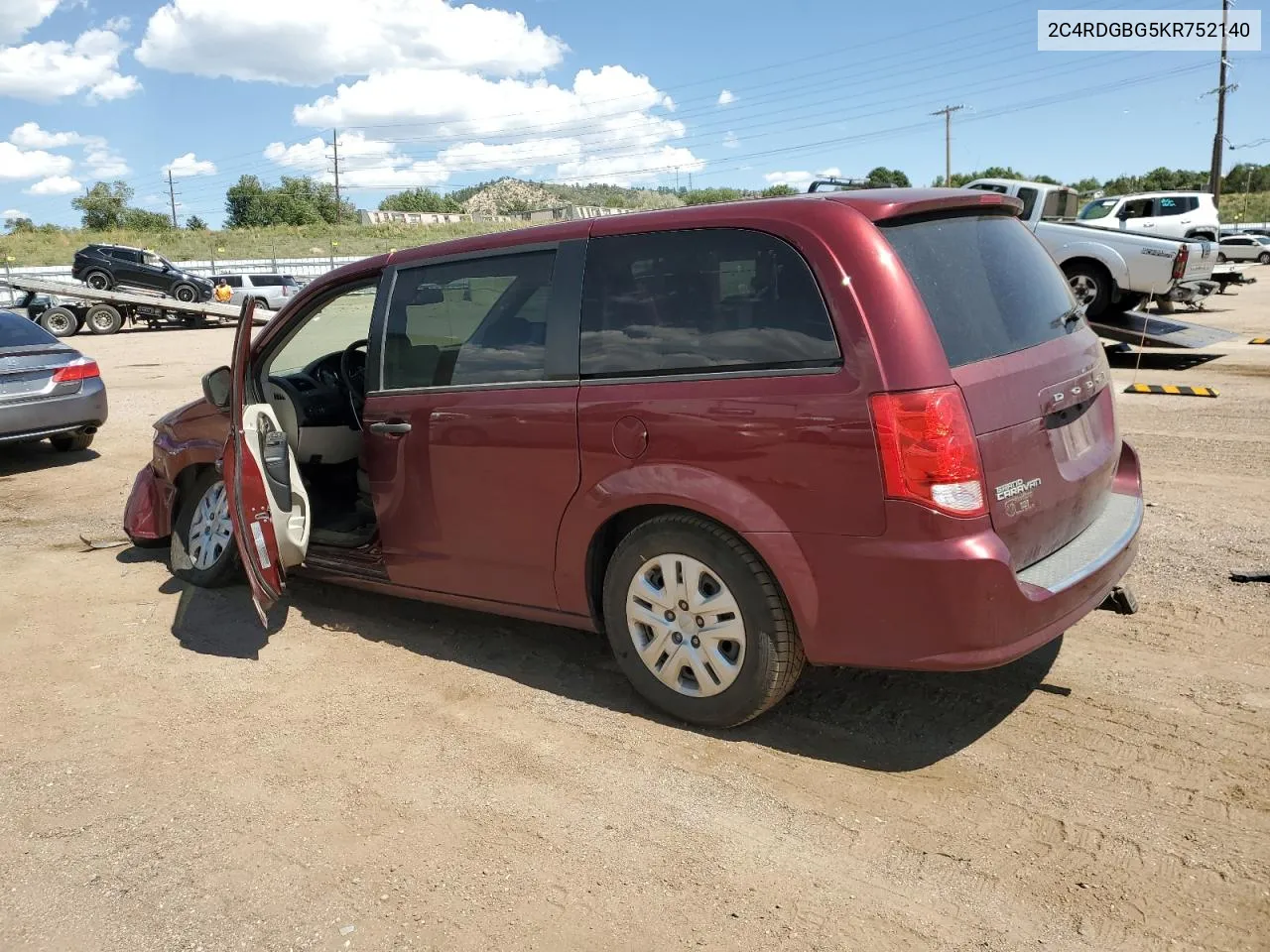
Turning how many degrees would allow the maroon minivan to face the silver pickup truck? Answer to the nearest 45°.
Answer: approximately 90° to its right

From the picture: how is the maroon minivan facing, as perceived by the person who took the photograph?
facing away from the viewer and to the left of the viewer

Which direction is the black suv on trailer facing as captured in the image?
to the viewer's right

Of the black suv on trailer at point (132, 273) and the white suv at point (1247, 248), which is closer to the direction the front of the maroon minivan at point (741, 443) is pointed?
the black suv on trailer

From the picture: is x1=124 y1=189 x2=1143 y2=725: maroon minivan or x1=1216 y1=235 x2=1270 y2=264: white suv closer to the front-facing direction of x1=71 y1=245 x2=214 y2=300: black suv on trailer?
the white suv

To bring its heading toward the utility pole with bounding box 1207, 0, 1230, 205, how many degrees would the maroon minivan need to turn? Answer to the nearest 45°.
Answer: approximately 90° to its right

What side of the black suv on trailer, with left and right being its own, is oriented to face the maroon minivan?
right
